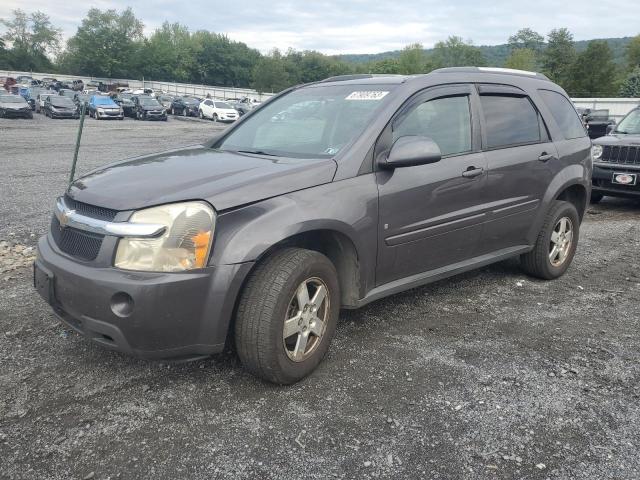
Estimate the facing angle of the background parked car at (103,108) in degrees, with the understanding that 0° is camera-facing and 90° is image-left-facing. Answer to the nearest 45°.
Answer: approximately 315°

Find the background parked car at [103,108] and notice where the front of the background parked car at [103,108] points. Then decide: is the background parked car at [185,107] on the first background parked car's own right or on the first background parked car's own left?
on the first background parked car's own left

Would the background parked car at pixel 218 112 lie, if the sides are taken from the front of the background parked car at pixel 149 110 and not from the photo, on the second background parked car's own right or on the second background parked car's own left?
on the second background parked car's own left

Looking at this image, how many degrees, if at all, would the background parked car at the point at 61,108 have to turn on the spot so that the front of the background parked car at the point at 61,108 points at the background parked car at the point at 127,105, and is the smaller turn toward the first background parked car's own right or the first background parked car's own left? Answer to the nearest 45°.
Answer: approximately 90° to the first background parked car's own left
